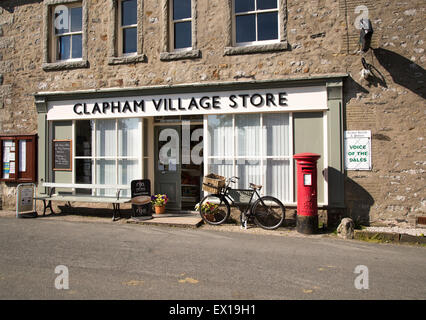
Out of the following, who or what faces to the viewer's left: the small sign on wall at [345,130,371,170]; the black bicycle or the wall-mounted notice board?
the black bicycle

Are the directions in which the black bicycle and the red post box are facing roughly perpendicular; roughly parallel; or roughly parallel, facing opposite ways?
roughly perpendicular

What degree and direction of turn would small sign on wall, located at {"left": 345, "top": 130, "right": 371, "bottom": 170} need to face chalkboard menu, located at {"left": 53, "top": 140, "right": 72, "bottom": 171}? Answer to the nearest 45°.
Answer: approximately 90° to its right

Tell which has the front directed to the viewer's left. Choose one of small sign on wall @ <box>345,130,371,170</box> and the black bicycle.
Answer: the black bicycle

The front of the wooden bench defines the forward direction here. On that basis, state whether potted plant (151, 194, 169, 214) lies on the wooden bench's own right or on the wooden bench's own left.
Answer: on the wooden bench's own left

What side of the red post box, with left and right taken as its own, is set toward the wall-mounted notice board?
right

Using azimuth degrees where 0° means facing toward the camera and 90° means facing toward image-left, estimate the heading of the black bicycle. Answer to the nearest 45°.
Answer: approximately 90°

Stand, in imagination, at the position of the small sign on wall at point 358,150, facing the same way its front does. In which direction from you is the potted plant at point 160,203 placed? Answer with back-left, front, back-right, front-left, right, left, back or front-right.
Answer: right

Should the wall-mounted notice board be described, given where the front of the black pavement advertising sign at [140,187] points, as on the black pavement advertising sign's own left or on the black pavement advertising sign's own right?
on the black pavement advertising sign's own right

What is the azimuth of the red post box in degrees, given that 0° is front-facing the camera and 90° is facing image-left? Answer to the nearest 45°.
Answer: approximately 0°
